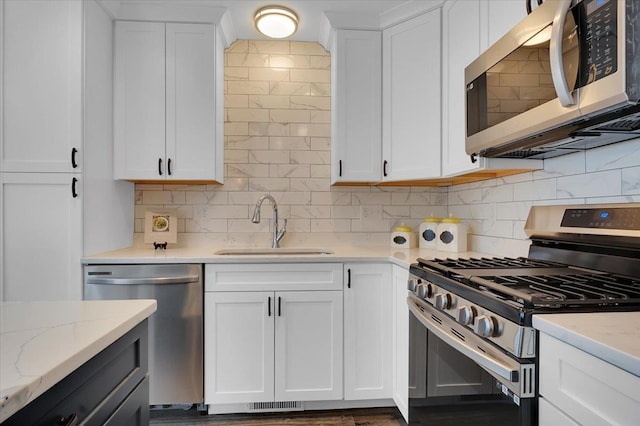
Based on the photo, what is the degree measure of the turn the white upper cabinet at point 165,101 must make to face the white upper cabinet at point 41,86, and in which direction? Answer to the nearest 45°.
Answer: approximately 90° to its right

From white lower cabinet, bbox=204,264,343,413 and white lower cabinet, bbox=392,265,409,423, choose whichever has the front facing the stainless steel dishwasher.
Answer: white lower cabinet, bbox=392,265,409,423

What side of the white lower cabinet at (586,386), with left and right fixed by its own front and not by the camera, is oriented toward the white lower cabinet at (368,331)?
right

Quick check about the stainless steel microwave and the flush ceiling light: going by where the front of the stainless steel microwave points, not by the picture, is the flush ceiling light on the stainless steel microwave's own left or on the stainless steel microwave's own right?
on the stainless steel microwave's own right

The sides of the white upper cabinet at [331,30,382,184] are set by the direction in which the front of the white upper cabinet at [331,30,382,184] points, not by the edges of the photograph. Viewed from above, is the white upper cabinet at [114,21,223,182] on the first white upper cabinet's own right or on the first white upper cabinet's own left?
on the first white upper cabinet's own right

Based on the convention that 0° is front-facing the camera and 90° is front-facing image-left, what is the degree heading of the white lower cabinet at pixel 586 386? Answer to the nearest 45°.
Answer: approximately 45°

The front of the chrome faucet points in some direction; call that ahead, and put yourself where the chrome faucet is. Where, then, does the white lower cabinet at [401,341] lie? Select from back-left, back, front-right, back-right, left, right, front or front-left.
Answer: left

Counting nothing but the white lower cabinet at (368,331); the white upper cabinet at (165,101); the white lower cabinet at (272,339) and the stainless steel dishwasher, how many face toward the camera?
4

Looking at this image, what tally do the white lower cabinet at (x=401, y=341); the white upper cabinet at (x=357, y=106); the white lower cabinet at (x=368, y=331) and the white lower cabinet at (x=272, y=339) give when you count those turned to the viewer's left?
1

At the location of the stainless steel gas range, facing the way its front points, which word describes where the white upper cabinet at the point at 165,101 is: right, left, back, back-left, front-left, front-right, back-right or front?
front-right

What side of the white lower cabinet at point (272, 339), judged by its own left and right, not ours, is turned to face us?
front

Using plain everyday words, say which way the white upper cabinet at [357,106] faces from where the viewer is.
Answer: facing the viewer

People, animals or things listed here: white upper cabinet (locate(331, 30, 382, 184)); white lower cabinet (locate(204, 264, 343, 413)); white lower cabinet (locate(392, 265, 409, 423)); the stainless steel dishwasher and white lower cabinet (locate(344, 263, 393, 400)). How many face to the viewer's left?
1

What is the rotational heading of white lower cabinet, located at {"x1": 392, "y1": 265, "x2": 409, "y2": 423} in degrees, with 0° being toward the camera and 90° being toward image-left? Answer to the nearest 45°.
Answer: approximately 90°

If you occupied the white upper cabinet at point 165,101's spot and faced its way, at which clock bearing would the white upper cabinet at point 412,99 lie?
the white upper cabinet at point 412,99 is roughly at 10 o'clock from the white upper cabinet at point 165,101.

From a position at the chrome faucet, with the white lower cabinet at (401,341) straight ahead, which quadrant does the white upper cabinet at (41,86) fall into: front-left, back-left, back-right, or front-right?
back-right

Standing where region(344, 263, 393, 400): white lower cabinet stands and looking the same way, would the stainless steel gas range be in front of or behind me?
in front
